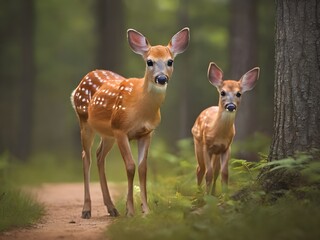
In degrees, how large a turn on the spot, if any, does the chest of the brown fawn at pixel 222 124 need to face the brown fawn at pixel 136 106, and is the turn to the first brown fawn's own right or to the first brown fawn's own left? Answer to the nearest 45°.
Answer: approximately 90° to the first brown fawn's own right

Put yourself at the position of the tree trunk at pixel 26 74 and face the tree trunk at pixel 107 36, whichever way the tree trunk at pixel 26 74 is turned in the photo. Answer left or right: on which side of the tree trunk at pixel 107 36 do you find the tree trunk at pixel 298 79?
right

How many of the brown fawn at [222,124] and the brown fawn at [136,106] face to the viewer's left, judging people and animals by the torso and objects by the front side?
0

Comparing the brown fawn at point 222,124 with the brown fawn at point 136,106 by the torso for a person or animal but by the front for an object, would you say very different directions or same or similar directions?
same or similar directions

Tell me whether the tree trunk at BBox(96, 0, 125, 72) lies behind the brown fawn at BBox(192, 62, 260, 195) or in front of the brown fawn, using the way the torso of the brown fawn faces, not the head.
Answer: behind

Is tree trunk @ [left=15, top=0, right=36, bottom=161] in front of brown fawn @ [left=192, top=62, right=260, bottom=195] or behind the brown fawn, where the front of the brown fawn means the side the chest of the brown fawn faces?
behind

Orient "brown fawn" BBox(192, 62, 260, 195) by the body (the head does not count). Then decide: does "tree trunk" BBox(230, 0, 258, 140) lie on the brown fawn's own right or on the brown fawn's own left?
on the brown fawn's own left

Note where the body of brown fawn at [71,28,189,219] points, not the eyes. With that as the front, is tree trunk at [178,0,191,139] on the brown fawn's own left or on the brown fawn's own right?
on the brown fawn's own left

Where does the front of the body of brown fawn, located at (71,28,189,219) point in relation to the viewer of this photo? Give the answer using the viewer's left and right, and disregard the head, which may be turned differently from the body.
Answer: facing the viewer and to the right of the viewer
